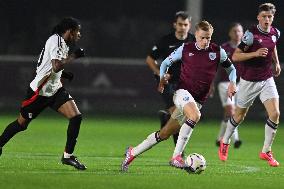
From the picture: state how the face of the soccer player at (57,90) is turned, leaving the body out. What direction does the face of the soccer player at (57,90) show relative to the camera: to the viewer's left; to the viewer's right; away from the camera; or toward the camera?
to the viewer's right

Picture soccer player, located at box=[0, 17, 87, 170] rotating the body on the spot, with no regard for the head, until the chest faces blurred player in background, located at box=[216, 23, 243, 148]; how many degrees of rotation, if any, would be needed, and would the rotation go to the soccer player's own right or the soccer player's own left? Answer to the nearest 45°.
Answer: approximately 45° to the soccer player's own left

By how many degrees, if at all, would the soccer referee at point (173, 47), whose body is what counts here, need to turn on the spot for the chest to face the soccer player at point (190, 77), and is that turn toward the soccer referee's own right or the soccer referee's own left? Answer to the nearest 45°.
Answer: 0° — they already face them

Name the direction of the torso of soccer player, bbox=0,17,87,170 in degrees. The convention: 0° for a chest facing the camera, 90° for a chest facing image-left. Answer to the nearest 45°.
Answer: approximately 270°

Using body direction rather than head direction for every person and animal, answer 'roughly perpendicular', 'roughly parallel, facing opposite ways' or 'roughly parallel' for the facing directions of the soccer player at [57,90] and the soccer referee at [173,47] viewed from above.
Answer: roughly perpendicular

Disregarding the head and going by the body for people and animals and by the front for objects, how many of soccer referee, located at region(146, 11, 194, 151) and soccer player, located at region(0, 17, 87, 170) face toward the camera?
1

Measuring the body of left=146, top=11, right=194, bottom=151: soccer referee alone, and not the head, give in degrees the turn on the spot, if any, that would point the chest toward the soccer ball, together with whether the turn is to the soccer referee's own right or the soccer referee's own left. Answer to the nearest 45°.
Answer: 0° — they already face it
